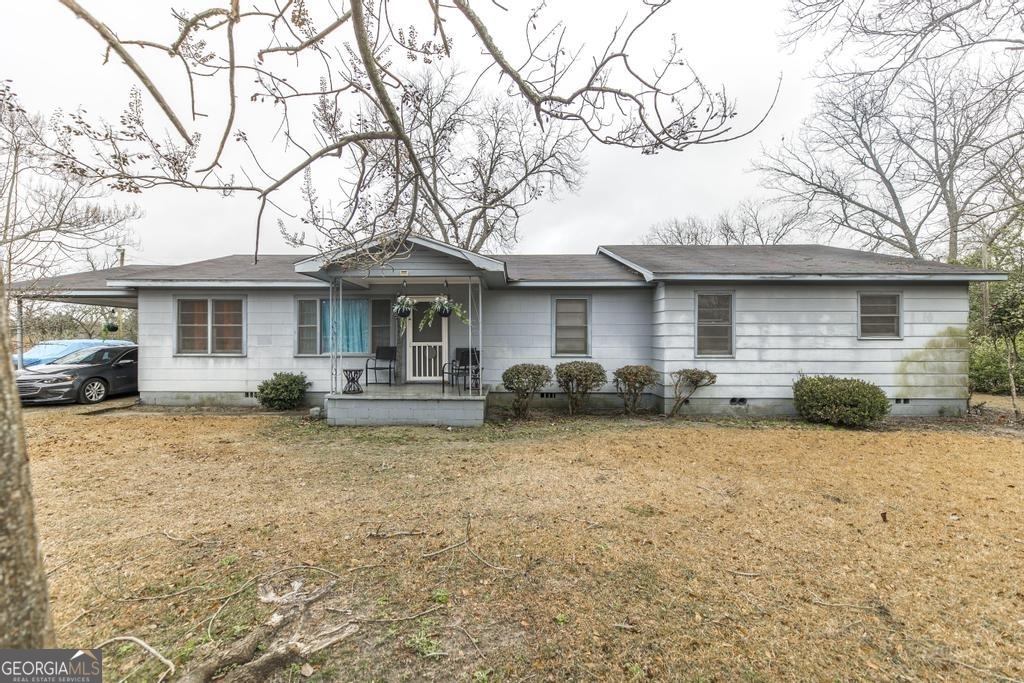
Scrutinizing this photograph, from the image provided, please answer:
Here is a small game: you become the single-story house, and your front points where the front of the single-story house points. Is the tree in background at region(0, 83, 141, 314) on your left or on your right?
on your right

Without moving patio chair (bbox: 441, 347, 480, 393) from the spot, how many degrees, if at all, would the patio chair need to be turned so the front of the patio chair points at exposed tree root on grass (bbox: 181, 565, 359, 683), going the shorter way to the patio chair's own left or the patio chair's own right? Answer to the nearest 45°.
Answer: approximately 45° to the patio chair's own left

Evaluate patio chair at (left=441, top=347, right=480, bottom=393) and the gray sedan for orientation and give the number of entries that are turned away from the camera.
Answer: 0

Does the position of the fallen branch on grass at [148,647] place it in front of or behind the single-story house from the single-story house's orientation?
in front

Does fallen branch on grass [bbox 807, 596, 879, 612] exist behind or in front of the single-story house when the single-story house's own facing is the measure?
in front

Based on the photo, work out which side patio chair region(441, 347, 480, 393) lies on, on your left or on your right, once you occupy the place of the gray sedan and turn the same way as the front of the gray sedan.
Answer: on your left

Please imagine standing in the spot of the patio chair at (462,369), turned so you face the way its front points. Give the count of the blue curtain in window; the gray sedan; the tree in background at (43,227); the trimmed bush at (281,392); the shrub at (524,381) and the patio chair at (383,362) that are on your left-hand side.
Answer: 1

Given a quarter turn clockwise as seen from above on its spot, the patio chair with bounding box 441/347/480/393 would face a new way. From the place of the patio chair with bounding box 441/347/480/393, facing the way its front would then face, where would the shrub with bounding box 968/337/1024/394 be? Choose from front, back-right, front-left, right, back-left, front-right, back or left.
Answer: back-right

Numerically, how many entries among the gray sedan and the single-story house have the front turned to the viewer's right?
0

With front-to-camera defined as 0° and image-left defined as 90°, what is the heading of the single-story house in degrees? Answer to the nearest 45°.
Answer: approximately 0°

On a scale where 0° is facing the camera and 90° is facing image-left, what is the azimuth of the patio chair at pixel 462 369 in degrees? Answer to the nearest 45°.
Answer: approximately 45°
